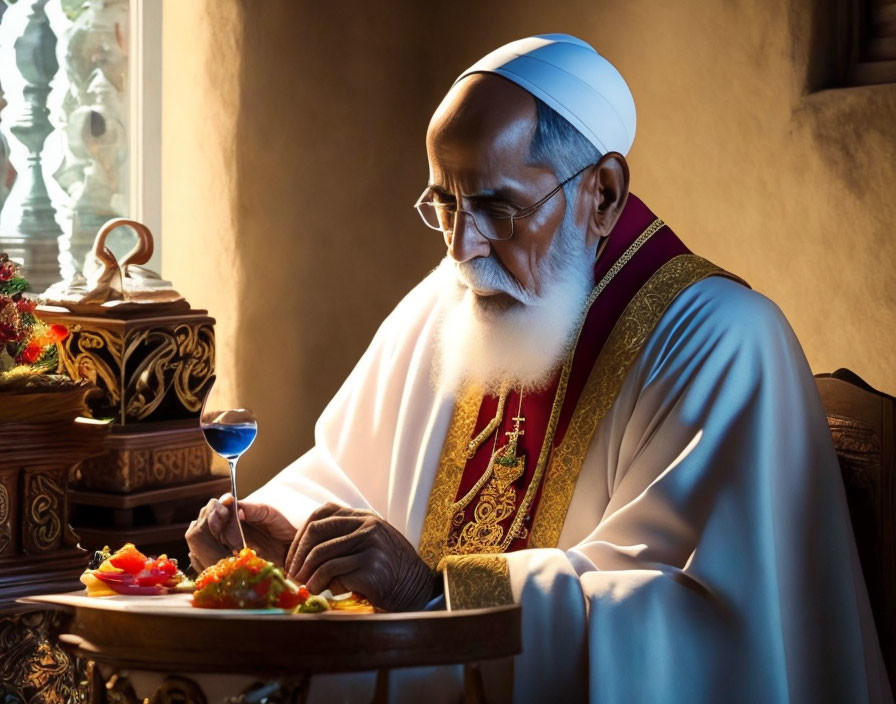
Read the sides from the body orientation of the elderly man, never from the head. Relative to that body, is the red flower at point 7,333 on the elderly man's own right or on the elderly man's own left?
on the elderly man's own right

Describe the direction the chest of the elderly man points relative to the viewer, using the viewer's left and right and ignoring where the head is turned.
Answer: facing the viewer and to the left of the viewer

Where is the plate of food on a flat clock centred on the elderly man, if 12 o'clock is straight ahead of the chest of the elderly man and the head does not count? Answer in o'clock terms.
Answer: The plate of food is roughly at 12 o'clock from the elderly man.

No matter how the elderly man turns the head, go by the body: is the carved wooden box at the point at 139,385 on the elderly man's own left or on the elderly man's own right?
on the elderly man's own right

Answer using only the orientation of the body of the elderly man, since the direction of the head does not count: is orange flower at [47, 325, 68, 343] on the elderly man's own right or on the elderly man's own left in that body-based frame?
on the elderly man's own right
